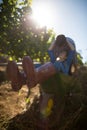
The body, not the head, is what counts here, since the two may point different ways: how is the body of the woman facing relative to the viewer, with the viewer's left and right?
facing the viewer and to the left of the viewer
